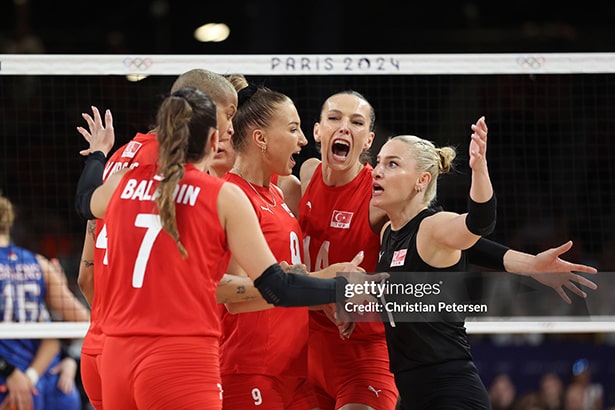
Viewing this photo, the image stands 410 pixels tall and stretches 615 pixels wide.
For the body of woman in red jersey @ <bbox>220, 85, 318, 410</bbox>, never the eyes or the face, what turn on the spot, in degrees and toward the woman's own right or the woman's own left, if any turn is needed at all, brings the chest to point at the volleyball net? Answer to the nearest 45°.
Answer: approximately 135° to the woman's own left

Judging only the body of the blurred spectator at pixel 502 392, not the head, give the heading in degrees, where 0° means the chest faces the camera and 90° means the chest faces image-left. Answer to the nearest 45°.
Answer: approximately 0°

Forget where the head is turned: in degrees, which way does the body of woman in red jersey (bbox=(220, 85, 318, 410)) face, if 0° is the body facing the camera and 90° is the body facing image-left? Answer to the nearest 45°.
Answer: approximately 315°

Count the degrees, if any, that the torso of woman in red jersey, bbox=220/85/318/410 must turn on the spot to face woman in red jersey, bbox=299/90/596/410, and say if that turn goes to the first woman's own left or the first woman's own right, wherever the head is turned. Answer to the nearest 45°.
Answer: approximately 90° to the first woman's own left

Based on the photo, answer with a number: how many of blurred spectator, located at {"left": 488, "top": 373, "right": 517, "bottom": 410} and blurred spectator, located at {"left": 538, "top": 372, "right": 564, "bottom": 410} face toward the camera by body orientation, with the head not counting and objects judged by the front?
2

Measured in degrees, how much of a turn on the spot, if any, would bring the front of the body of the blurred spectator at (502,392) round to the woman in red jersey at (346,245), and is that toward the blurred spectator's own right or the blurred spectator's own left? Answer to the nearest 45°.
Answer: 0° — they already face them

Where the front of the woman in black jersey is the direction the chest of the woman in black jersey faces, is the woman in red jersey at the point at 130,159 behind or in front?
in front

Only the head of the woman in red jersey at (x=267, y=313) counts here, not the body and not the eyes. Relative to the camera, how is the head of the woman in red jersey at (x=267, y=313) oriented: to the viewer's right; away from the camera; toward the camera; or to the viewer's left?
to the viewer's right

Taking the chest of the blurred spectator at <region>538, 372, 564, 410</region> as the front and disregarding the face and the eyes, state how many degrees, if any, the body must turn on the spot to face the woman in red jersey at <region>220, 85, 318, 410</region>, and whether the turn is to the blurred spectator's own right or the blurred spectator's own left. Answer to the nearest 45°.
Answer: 0° — they already face them

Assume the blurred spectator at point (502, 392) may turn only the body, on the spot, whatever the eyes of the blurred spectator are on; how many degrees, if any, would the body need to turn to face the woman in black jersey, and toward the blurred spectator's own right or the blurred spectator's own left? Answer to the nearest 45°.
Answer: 0° — they already face them
